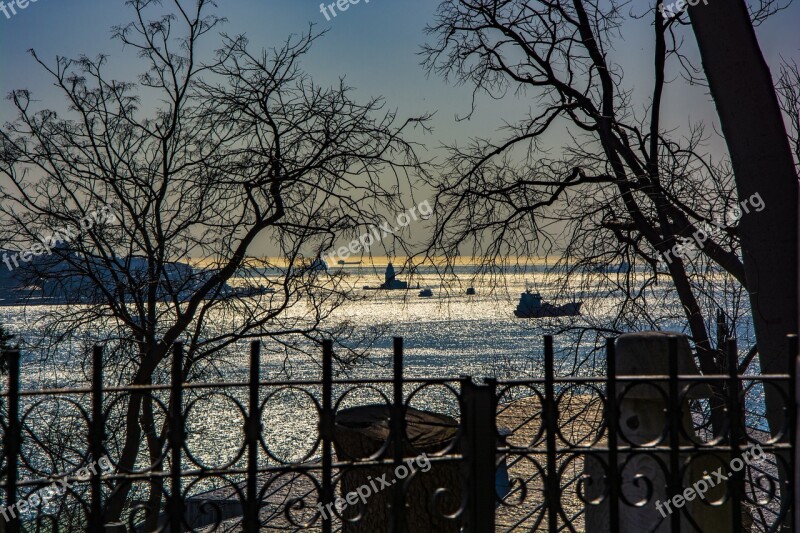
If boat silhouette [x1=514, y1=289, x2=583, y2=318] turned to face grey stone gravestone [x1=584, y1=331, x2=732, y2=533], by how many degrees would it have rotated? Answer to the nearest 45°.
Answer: approximately 90° to its right

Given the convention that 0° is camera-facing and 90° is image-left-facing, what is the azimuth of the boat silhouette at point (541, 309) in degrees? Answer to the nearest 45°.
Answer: approximately 270°

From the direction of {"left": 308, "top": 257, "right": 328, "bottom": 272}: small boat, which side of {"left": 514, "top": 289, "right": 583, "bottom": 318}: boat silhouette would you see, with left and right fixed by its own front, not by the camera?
left

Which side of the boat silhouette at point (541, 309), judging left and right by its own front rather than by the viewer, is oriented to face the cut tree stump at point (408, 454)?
right
